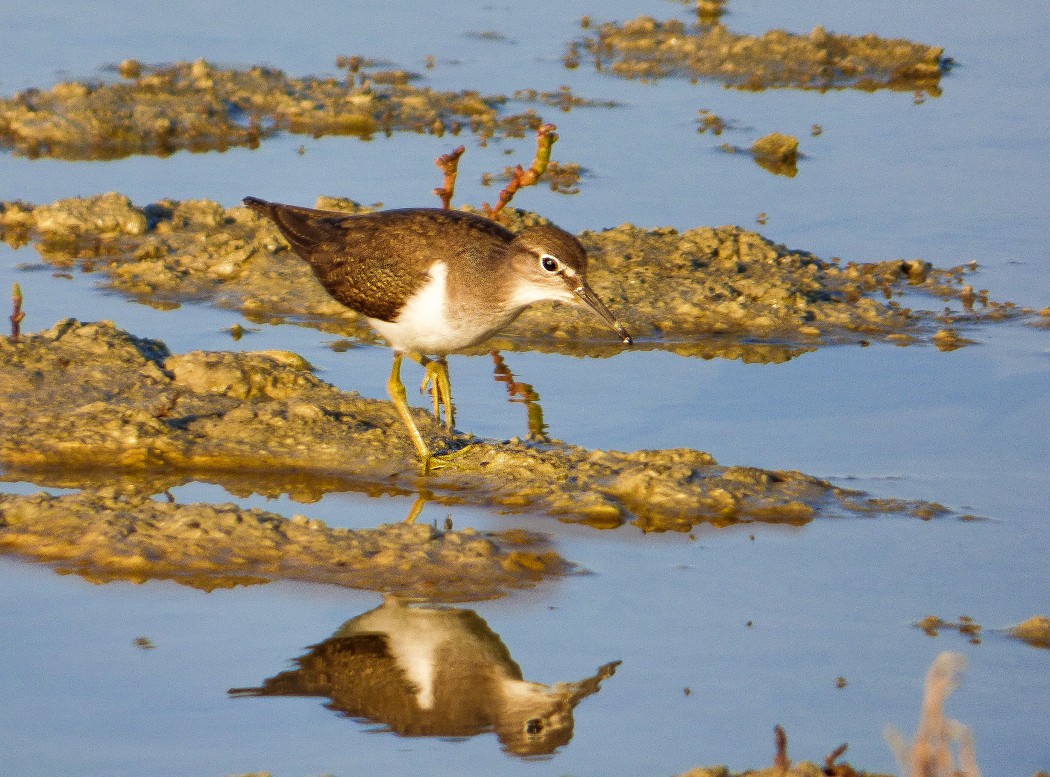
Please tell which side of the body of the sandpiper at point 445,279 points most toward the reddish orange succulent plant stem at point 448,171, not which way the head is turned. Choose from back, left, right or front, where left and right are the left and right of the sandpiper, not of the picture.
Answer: left

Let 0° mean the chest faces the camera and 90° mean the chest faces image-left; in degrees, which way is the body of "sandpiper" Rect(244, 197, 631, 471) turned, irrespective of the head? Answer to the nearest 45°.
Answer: approximately 270°

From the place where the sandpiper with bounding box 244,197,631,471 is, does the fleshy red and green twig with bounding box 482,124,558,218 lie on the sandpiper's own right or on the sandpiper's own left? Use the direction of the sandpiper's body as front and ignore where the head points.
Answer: on the sandpiper's own left

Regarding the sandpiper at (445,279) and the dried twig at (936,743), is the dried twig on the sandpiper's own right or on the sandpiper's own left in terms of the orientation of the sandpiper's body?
on the sandpiper's own right

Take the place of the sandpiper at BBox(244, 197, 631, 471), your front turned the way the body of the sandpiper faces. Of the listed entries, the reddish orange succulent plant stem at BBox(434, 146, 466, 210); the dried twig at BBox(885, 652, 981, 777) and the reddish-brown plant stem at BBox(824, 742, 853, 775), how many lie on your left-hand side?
1

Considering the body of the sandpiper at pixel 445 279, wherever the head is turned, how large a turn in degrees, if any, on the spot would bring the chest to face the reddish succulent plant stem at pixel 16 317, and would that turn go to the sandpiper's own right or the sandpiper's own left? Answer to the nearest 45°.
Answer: approximately 180°

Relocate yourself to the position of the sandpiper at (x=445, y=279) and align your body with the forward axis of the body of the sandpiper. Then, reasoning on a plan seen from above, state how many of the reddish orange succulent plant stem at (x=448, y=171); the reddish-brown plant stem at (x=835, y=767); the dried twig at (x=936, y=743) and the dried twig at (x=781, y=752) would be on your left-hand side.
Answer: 1
